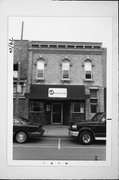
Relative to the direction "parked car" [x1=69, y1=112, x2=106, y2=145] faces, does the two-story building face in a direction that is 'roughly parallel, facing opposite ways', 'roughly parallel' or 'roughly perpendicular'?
roughly perpendicular

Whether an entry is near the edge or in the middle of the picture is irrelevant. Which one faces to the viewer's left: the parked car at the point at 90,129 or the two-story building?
the parked car

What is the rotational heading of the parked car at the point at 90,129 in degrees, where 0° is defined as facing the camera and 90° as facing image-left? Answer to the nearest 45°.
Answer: approximately 90°

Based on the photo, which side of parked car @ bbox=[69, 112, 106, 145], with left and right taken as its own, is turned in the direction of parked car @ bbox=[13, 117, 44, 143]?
front

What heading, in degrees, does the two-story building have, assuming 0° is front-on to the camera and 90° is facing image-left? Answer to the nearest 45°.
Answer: approximately 0°
